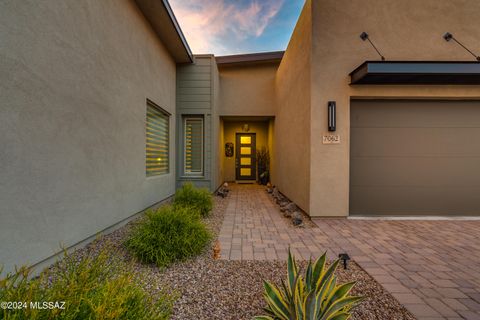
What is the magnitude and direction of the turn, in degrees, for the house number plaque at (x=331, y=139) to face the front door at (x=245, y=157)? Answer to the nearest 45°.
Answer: approximately 135° to its right

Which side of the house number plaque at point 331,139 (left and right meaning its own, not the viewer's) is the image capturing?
front

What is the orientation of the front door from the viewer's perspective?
toward the camera

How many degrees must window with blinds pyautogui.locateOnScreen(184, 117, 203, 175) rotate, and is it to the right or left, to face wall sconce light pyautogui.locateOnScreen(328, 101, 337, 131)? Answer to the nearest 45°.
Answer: approximately 45° to its left

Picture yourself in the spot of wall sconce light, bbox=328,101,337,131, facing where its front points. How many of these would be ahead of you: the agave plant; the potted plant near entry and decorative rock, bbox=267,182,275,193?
1

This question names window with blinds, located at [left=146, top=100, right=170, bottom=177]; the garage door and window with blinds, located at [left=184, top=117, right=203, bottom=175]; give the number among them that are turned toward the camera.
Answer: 2

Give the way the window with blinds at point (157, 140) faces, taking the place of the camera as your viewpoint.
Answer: facing to the right of the viewer

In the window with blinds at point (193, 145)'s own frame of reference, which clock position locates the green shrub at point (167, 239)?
The green shrub is roughly at 12 o'clock from the window with blinds.

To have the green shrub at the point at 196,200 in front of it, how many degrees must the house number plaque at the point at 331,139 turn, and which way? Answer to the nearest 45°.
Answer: approximately 90° to its right

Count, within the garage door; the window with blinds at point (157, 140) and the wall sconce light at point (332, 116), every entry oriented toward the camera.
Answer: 2

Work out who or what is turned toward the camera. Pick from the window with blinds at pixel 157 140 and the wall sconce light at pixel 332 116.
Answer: the wall sconce light
